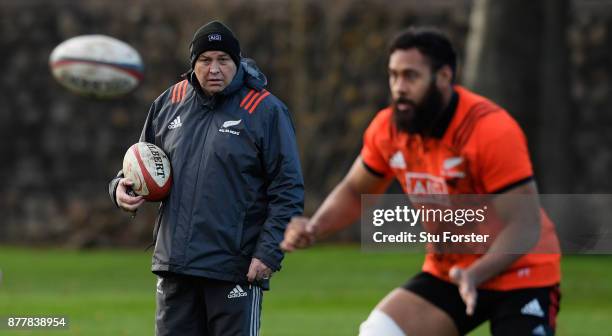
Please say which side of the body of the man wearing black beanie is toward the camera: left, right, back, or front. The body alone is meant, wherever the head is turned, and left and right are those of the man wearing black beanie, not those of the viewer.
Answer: front
